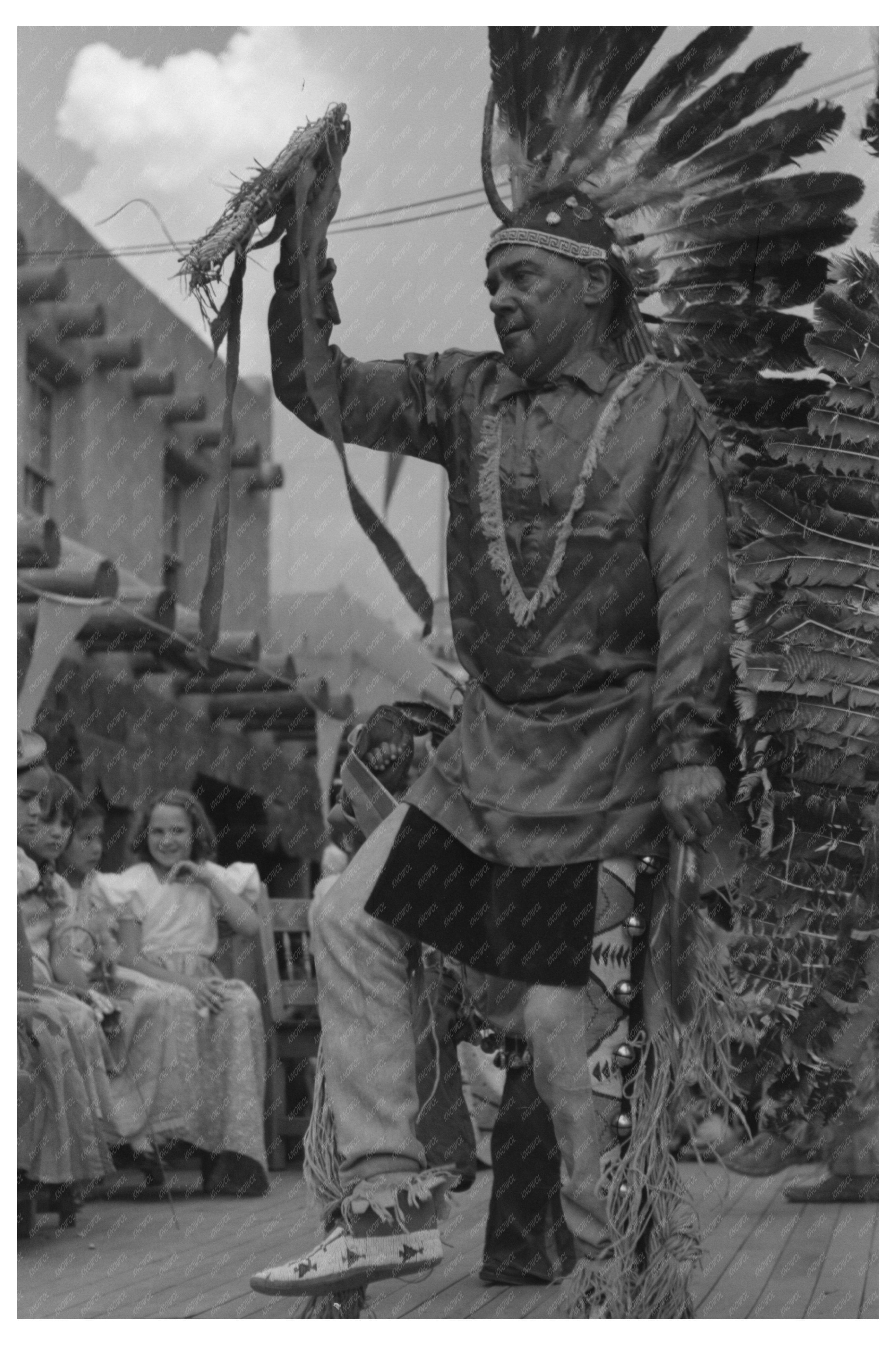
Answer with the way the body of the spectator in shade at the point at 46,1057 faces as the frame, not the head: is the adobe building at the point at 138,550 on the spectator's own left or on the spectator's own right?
on the spectator's own left

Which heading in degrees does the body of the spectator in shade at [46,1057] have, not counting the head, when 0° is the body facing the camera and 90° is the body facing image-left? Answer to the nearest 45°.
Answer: approximately 315°
